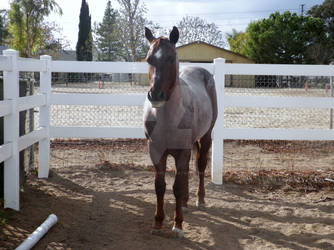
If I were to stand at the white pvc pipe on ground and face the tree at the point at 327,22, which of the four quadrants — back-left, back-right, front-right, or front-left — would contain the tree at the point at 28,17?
front-left

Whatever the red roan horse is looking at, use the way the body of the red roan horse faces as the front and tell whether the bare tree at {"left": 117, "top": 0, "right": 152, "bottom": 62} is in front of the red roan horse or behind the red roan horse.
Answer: behind

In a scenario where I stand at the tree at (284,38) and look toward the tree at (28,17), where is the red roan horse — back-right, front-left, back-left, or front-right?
front-left

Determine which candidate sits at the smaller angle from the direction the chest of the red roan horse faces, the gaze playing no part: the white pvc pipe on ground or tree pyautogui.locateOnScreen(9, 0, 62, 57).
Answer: the white pvc pipe on ground

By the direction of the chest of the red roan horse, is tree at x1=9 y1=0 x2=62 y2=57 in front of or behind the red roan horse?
behind

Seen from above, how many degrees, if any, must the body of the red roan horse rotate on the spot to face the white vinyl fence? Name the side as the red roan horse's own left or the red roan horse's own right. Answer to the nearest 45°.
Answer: approximately 180°

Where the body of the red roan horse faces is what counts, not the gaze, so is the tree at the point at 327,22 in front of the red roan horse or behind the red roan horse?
behind

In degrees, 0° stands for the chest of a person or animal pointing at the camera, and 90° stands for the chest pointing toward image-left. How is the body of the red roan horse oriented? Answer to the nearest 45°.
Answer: approximately 0°

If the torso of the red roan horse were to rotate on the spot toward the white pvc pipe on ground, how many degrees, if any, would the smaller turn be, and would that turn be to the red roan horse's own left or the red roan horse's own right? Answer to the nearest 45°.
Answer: approximately 45° to the red roan horse's own right
